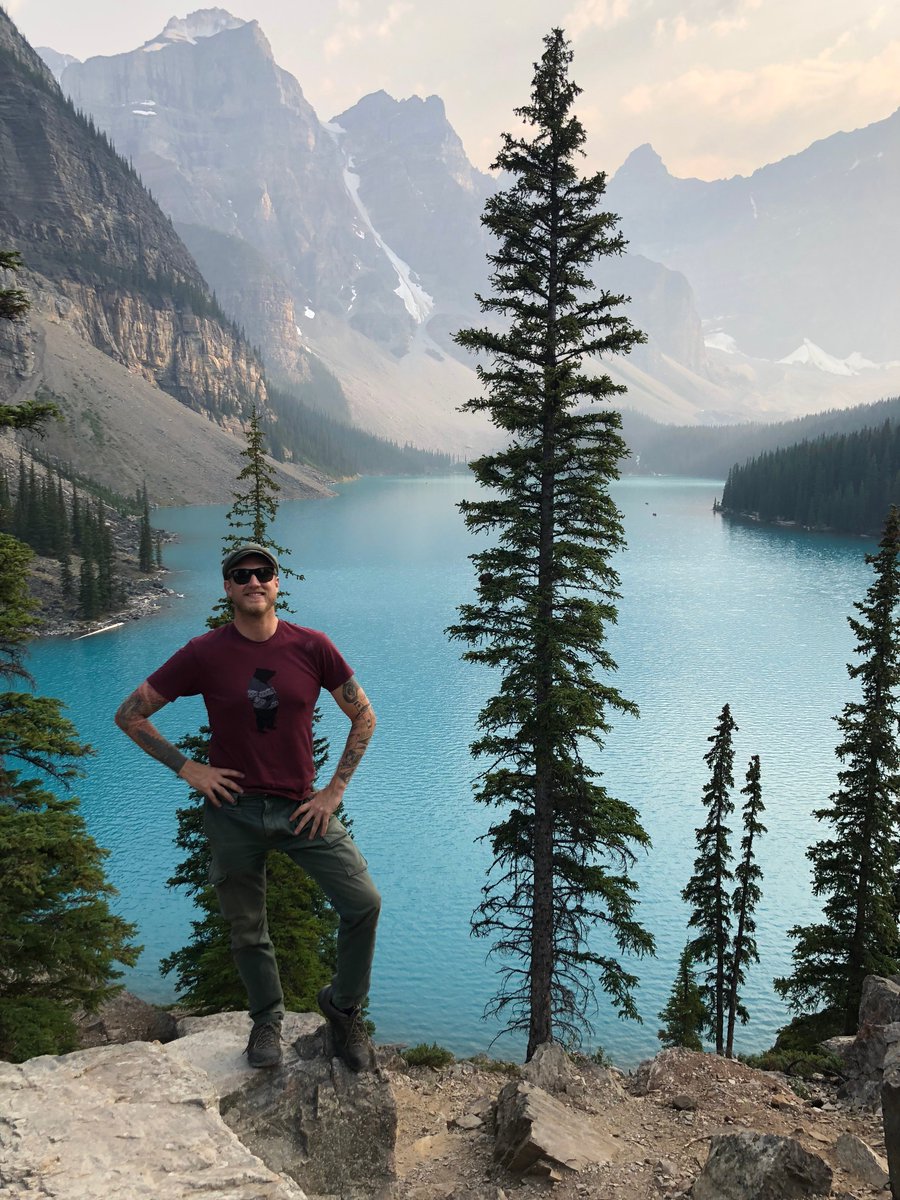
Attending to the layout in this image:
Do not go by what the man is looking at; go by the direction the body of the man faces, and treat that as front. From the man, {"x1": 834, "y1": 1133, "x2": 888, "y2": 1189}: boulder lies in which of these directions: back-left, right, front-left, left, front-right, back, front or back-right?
left

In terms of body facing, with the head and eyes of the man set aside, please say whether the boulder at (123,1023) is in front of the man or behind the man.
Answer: behind

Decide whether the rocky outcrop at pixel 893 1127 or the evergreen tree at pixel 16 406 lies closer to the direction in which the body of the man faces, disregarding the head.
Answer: the rocky outcrop

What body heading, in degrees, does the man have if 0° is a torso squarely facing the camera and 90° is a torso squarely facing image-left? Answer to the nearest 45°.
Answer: approximately 0°

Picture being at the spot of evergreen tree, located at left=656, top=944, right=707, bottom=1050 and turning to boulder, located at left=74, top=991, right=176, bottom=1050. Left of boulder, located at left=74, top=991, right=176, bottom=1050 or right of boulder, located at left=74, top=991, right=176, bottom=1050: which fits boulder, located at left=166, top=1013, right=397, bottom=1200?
left

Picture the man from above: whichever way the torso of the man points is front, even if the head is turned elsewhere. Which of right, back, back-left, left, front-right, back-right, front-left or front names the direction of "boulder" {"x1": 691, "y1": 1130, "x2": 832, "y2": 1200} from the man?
left

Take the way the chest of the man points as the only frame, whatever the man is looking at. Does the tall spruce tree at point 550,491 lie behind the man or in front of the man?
behind
